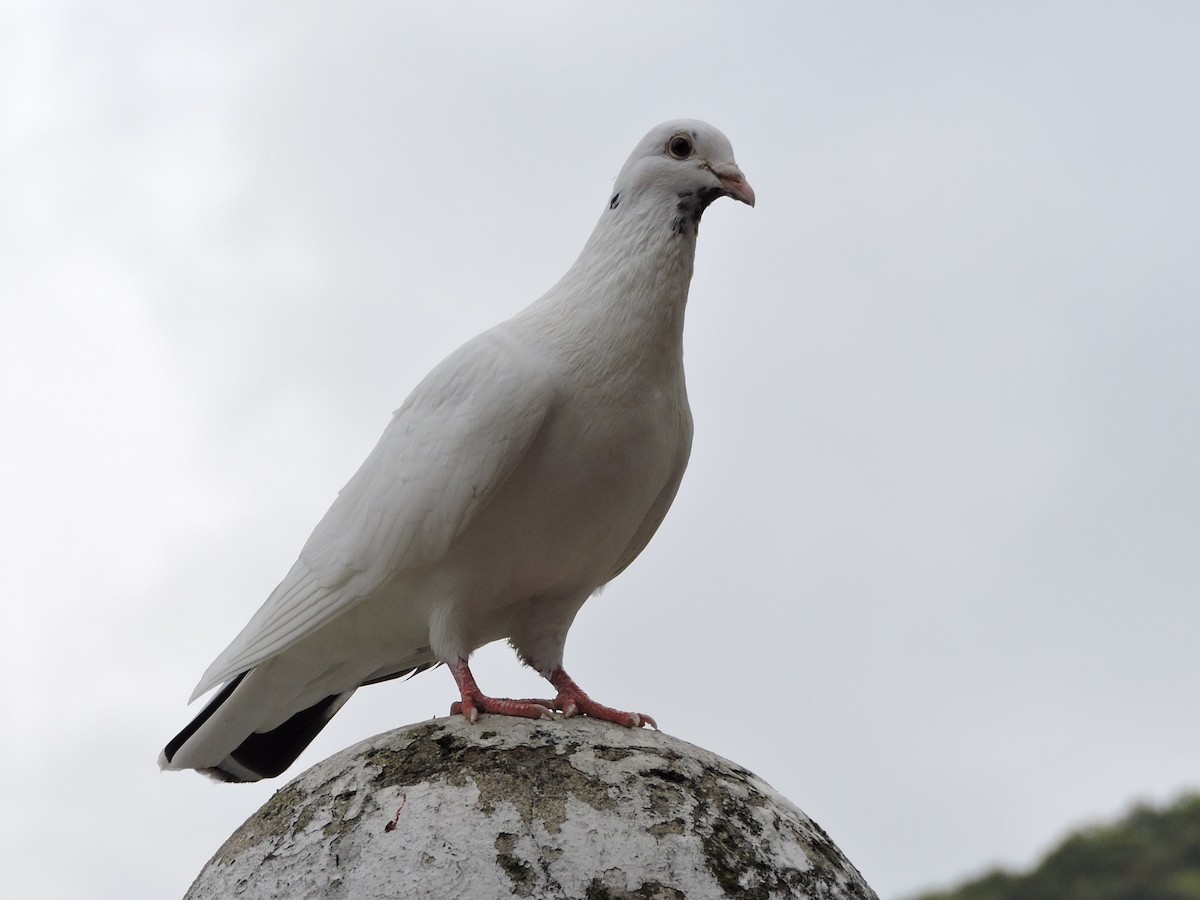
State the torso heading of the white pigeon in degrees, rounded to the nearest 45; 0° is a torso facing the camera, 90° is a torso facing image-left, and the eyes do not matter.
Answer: approximately 315°
